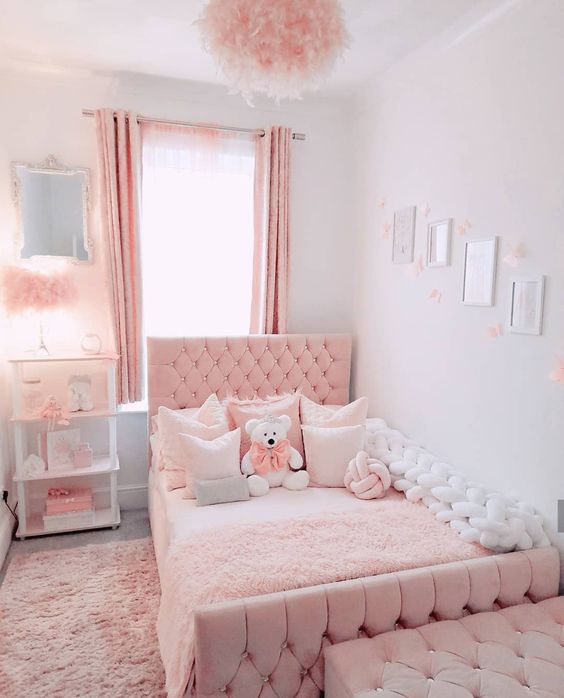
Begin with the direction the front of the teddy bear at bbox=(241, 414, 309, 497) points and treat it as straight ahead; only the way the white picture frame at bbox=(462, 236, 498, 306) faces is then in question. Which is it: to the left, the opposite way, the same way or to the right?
to the right

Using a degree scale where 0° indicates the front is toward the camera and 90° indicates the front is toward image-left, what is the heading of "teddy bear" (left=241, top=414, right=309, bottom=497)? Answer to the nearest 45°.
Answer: approximately 0°

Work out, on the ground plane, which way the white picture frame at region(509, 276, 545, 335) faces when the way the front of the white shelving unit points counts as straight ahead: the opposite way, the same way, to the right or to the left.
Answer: to the right

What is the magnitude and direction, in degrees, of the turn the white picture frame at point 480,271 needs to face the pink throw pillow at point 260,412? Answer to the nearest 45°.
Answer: approximately 45° to its right

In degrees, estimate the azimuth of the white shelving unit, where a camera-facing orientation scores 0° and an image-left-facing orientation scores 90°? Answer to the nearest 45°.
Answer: approximately 0°

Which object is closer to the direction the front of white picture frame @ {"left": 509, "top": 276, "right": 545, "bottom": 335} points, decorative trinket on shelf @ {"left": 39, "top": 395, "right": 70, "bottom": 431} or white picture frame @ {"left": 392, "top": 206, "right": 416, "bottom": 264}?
the decorative trinket on shelf

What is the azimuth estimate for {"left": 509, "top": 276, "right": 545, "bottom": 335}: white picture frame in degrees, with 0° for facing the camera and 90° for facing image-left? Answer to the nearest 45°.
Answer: approximately 45°

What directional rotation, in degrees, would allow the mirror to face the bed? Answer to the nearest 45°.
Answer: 0° — it already faces it

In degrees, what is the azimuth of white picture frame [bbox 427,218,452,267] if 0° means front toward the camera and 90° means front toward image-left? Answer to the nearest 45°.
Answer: approximately 45°
